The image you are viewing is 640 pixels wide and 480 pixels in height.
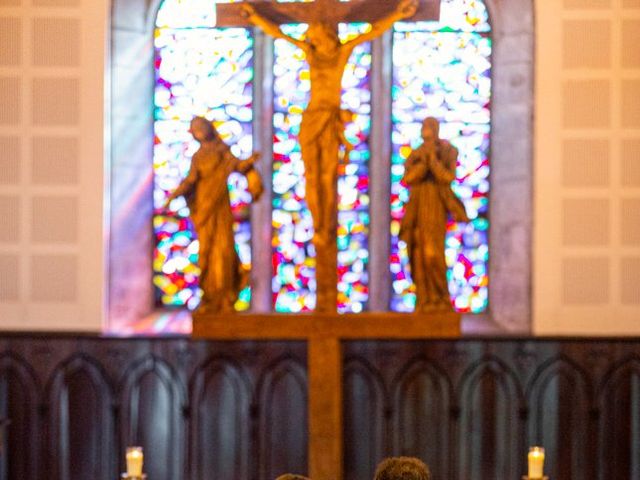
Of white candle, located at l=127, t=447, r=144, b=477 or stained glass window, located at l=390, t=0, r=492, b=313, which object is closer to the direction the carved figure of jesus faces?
the white candle

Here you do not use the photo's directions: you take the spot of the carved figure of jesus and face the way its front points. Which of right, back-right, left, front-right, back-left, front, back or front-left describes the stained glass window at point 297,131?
back

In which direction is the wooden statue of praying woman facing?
toward the camera

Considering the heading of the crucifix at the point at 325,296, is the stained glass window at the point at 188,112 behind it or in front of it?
behind

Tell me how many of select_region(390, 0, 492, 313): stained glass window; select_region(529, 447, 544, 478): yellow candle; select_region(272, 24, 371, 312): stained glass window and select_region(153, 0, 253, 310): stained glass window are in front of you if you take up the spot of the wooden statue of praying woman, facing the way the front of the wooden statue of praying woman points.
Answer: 1

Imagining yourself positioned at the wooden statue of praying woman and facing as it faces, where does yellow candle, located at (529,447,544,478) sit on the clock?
The yellow candle is roughly at 12 o'clock from the wooden statue of praying woman.

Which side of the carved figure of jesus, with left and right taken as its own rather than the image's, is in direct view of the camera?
front

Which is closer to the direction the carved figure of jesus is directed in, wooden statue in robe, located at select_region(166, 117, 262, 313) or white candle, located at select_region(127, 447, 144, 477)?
the white candle

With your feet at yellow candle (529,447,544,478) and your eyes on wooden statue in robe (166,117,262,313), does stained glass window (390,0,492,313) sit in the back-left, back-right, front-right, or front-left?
front-right

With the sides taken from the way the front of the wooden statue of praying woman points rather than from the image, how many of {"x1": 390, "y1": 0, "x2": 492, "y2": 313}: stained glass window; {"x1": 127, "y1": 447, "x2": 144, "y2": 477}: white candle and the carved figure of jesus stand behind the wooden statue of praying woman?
1

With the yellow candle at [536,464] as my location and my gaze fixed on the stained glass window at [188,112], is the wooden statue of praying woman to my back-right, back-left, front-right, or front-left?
front-right

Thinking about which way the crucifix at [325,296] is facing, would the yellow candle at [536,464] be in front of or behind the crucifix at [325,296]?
in front

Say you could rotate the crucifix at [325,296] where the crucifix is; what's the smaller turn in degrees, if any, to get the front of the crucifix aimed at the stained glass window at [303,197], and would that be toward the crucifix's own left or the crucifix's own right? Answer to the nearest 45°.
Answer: approximately 180°

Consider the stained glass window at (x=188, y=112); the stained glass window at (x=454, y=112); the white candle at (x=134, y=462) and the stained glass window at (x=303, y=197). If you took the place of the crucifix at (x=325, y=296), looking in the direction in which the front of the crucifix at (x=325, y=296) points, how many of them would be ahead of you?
1

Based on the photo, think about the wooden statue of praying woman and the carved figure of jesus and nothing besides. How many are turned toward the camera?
2

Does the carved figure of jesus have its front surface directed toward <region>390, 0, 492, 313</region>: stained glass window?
no

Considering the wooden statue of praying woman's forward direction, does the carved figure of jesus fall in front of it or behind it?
in front

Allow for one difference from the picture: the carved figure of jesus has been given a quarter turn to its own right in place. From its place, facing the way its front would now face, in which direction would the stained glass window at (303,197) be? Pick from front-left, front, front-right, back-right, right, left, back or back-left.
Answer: right

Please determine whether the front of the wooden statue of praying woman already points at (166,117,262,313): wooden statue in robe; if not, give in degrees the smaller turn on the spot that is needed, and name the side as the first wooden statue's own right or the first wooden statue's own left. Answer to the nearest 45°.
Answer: approximately 90° to the first wooden statue's own right

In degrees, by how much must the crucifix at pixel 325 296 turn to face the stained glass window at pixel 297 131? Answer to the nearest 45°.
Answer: approximately 180°
